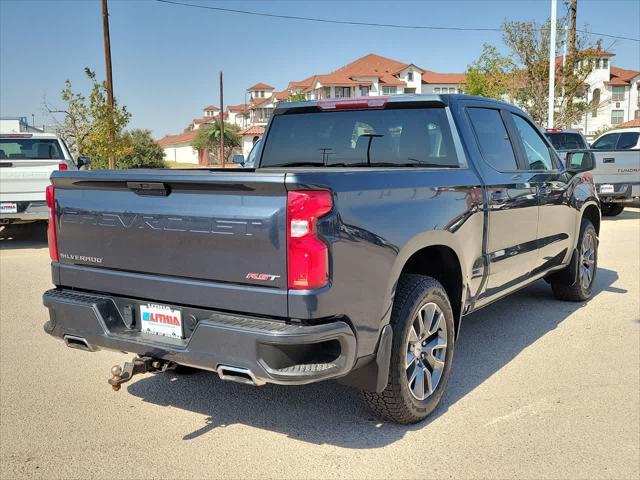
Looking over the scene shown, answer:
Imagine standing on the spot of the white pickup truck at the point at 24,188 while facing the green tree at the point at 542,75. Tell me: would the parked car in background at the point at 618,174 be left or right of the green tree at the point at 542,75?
right

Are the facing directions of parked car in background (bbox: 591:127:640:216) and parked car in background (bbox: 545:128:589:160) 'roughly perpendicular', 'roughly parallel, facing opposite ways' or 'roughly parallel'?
roughly parallel

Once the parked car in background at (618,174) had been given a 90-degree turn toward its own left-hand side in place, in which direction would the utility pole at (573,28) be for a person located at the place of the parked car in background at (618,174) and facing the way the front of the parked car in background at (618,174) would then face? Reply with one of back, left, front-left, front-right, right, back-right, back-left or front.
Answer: right

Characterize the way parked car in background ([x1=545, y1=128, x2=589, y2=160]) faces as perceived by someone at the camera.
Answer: facing away from the viewer

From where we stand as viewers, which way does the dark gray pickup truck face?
facing away from the viewer and to the right of the viewer

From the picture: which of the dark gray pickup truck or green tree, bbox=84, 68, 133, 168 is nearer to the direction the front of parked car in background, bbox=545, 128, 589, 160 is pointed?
the green tree

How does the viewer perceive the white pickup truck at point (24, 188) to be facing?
facing away from the viewer

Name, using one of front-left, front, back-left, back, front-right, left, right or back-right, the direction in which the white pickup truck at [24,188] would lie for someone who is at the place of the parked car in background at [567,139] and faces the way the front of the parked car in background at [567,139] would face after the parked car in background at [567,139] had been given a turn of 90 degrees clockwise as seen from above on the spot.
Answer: back-right

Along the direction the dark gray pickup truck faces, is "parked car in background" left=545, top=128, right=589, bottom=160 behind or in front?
in front

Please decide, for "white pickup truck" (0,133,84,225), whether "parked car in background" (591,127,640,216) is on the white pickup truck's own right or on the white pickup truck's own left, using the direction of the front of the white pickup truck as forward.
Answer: on the white pickup truck's own right

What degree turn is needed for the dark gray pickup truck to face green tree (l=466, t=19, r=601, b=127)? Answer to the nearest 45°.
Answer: approximately 45° to its left

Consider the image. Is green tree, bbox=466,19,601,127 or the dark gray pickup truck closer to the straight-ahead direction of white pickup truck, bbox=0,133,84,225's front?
the green tree

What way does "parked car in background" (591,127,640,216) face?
away from the camera

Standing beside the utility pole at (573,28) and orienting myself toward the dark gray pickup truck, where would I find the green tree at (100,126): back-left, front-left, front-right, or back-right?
front-right

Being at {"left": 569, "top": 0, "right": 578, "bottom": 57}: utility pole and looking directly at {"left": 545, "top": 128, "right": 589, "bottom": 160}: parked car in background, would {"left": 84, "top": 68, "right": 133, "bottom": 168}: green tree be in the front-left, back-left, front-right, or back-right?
front-right
